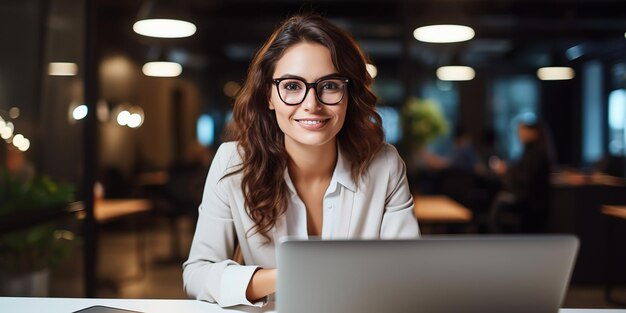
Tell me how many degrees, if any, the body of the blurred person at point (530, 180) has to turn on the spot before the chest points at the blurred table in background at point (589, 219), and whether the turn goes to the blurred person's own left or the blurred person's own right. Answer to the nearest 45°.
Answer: approximately 180°

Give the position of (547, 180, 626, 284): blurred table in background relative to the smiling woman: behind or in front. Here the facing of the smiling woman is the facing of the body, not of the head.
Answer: behind

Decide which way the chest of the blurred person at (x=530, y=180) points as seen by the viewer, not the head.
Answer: to the viewer's left

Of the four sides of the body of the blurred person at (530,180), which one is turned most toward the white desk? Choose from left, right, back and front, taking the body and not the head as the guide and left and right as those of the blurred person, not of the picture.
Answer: left

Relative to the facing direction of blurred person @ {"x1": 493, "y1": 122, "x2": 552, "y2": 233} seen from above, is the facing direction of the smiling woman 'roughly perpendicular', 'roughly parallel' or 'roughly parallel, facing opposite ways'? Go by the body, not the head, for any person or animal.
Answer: roughly perpendicular

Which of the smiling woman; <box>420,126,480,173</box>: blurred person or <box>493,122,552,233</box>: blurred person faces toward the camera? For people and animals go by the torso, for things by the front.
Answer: the smiling woman
